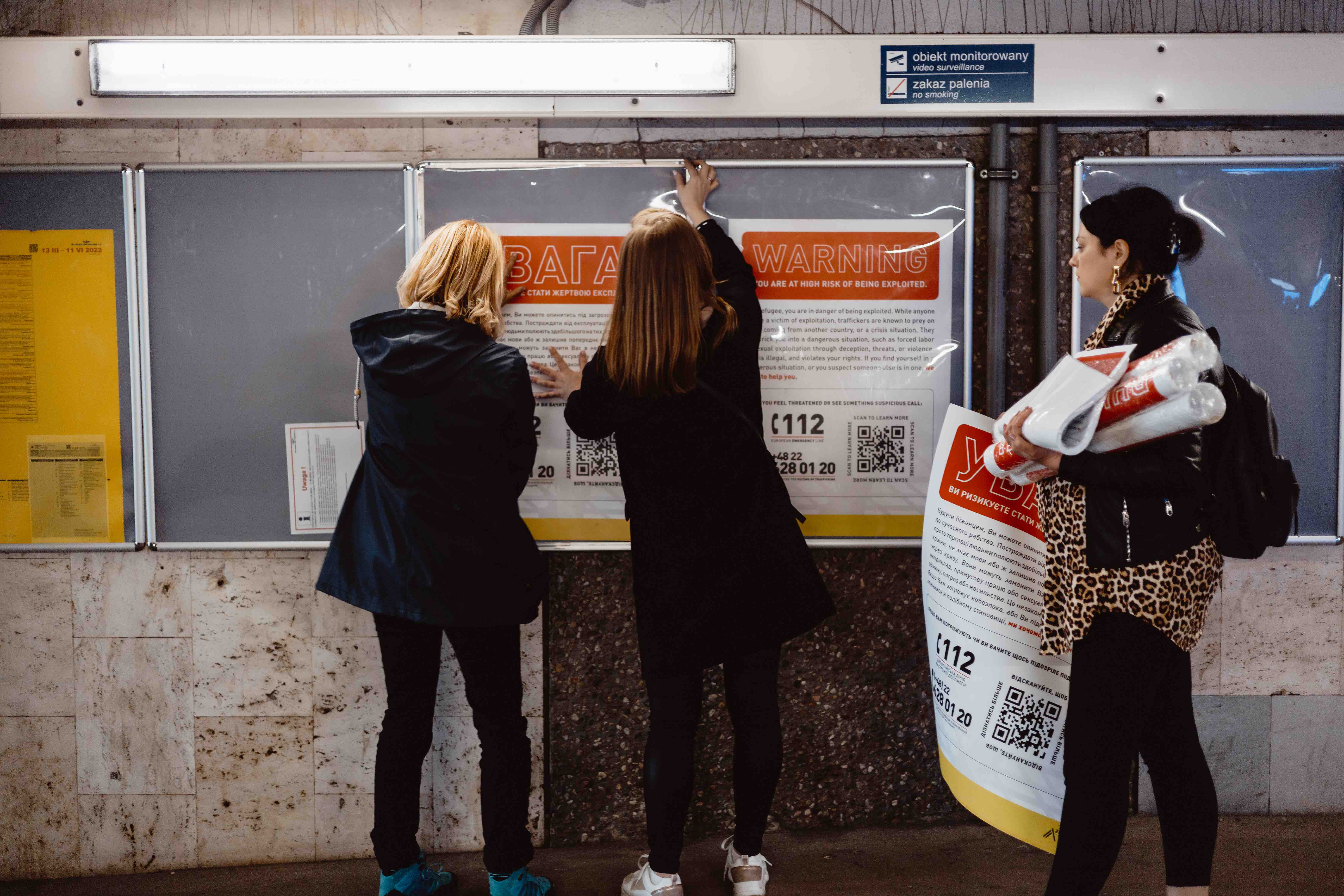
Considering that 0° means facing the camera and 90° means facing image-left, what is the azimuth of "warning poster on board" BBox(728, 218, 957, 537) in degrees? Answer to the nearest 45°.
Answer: approximately 0°

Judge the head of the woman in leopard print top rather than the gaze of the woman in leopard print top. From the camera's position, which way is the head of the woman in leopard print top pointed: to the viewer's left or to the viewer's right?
to the viewer's left

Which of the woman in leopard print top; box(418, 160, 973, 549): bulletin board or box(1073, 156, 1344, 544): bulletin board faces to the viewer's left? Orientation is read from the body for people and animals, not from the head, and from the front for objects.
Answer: the woman in leopard print top

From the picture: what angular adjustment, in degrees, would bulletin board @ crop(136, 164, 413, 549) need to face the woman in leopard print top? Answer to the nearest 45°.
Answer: approximately 45° to its left

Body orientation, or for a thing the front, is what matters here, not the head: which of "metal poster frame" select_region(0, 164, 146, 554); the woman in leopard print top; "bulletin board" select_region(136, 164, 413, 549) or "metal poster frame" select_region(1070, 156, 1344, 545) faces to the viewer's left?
the woman in leopard print top

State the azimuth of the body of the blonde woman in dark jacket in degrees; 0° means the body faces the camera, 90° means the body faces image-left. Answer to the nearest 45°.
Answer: approximately 225°
